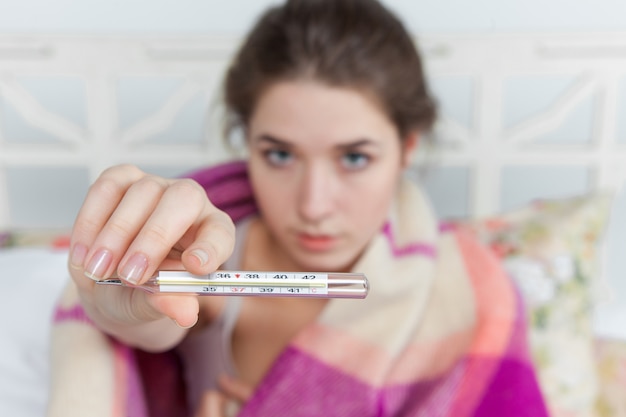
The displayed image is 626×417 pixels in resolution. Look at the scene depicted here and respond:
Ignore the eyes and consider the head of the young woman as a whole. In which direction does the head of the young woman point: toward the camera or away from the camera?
toward the camera

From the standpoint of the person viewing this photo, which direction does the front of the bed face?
facing the viewer
